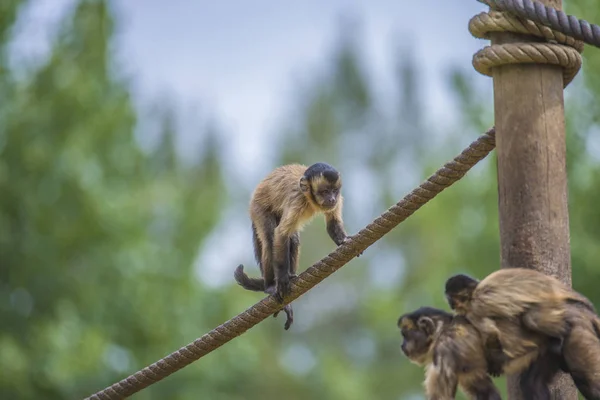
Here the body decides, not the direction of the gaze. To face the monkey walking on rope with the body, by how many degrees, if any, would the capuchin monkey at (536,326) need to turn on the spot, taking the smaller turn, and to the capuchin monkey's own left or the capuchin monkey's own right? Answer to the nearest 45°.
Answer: approximately 45° to the capuchin monkey's own right

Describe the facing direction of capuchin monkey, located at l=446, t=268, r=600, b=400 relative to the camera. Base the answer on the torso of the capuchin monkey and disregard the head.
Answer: to the viewer's left

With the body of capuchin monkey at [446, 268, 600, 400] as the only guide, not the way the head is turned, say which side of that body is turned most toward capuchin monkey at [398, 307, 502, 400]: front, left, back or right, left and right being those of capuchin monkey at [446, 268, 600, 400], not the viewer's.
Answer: front
